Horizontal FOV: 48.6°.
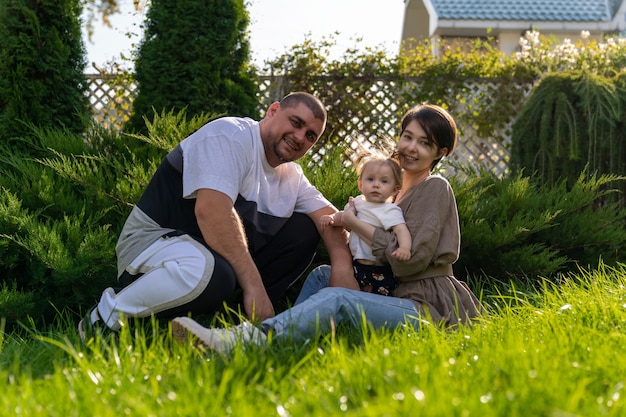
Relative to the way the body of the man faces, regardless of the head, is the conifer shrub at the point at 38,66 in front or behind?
behind

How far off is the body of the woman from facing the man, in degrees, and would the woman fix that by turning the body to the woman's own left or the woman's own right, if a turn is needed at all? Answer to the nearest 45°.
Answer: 0° — they already face them

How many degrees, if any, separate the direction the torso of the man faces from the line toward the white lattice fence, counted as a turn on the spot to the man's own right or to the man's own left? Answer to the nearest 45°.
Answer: approximately 135° to the man's own left

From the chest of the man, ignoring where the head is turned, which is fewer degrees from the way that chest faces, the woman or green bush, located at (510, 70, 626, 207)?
the woman

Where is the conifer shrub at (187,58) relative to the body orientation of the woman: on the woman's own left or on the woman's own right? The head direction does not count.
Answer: on the woman's own right

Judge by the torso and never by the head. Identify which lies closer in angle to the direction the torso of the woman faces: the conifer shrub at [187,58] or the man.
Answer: the man

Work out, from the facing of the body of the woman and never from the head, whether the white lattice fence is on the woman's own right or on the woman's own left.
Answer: on the woman's own right

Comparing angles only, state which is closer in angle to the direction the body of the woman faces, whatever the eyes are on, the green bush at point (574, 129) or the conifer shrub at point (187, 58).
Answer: the conifer shrub

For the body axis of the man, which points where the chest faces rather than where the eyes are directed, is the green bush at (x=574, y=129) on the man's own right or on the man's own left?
on the man's own left

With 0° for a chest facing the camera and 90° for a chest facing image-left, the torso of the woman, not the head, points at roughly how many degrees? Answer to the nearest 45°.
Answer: approximately 90°

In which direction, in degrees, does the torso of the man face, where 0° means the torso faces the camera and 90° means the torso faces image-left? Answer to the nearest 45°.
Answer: approximately 315°
